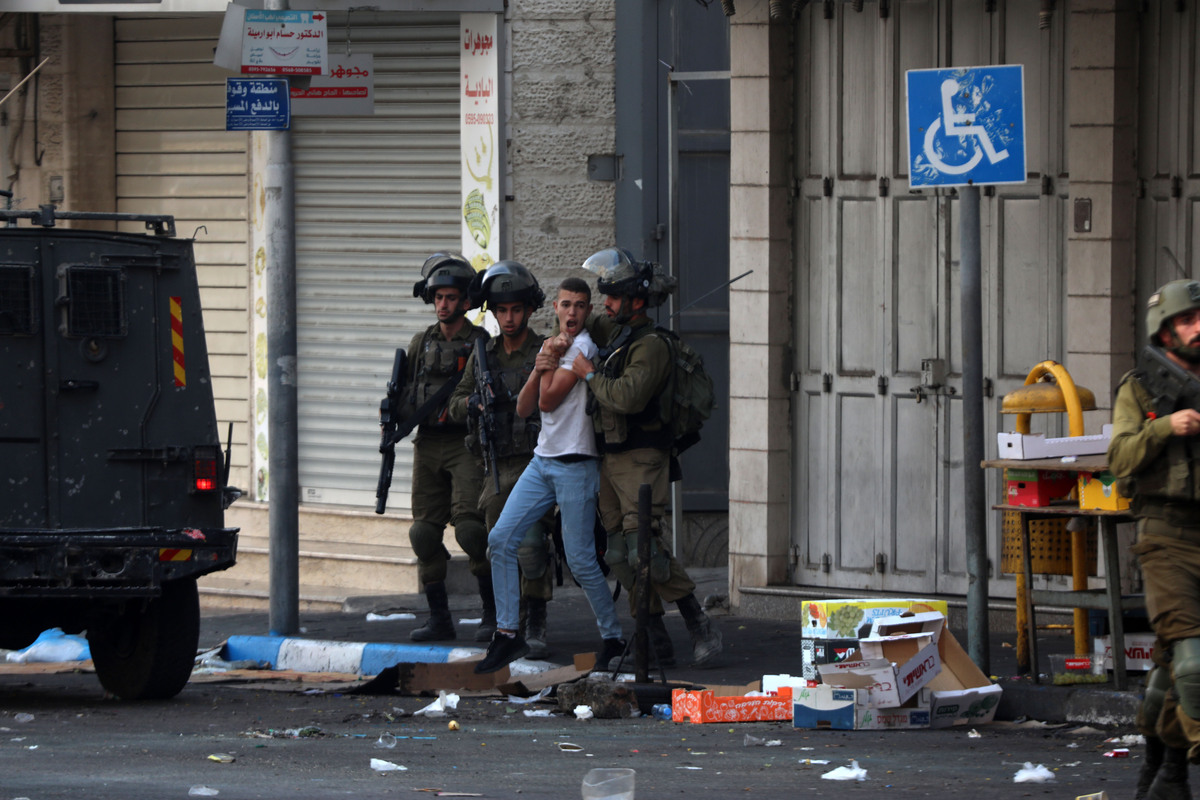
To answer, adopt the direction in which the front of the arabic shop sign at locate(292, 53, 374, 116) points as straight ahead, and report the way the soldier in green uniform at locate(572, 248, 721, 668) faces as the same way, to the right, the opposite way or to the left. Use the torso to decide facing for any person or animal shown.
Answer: to the right

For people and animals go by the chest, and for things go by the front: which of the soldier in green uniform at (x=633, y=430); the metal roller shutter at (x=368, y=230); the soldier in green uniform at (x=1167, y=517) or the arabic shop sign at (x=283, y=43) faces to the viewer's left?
the soldier in green uniform at (x=633, y=430)

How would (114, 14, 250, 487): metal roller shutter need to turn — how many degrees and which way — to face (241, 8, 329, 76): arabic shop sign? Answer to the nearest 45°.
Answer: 0° — it already faces it

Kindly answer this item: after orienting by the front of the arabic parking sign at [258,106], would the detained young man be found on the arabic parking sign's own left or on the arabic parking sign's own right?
on the arabic parking sign's own left

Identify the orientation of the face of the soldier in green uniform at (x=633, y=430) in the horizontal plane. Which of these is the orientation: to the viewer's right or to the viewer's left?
to the viewer's left

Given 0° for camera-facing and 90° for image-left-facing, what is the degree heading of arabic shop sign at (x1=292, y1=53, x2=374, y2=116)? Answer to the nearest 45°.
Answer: approximately 0°

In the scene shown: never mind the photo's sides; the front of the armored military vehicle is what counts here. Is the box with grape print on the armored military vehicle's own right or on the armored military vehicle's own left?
on the armored military vehicle's own right

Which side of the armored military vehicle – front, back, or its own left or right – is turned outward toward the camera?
back

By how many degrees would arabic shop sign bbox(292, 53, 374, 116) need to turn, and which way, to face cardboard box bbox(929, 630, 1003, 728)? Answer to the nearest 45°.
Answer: approximately 45° to its left

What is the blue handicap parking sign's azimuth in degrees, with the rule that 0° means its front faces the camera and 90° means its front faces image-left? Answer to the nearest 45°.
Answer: approximately 0°
